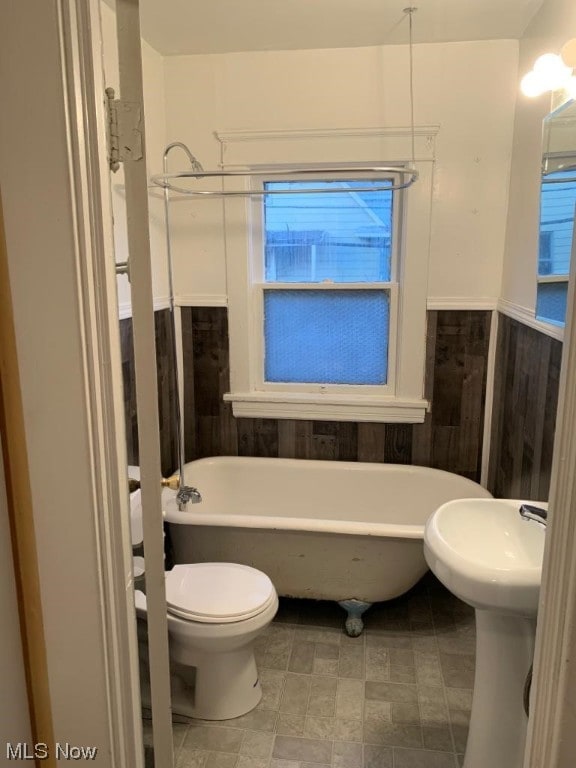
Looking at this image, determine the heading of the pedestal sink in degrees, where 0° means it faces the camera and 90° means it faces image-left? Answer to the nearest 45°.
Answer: approximately 90°

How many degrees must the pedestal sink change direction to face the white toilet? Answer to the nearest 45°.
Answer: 0° — it already faces it

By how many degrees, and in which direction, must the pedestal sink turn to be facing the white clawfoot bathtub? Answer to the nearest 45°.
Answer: approximately 45° to its right

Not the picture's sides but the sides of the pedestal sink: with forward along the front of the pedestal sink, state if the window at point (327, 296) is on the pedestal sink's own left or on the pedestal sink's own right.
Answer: on the pedestal sink's own right
